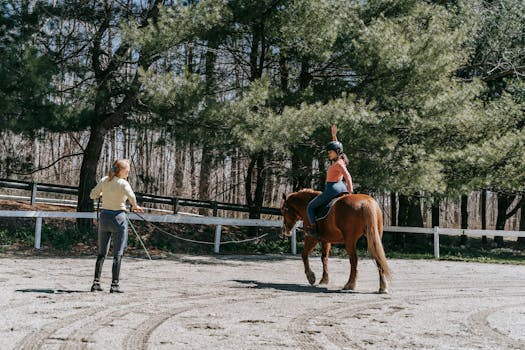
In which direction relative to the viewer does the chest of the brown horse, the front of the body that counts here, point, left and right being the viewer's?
facing away from the viewer and to the left of the viewer

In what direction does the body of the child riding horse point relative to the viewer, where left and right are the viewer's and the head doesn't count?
facing to the left of the viewer
